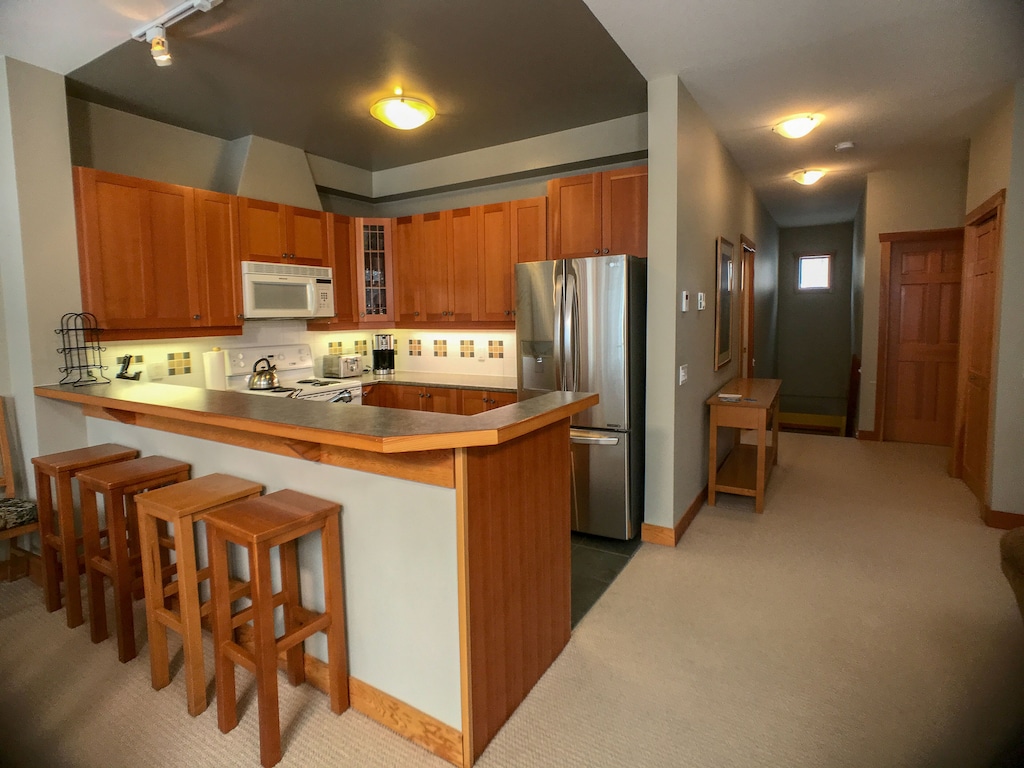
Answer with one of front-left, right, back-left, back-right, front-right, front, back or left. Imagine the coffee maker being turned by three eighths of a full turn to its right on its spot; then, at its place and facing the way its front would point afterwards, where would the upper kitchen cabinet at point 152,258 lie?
left

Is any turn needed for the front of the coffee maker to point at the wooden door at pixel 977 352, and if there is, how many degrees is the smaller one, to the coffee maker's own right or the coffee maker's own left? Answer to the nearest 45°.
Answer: approximately 45° to the coffee maker's own left

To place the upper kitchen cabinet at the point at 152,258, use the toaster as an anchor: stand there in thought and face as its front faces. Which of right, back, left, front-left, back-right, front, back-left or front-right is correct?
right

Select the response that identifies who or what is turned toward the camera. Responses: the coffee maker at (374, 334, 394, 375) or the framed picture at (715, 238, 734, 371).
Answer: the coffee maker

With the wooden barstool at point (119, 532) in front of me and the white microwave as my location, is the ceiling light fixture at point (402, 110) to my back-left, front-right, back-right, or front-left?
front-left

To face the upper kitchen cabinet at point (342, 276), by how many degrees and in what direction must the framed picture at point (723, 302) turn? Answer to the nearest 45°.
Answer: approximately 180°

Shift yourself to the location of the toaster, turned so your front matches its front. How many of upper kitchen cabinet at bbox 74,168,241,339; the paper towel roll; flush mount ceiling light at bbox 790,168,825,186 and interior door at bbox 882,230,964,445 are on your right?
2

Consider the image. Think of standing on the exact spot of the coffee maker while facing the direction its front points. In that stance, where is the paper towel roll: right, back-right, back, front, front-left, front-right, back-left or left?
front-right

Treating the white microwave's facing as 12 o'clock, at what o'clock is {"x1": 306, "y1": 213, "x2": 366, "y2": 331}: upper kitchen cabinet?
The upper kitchen cabinet is roughly at 9 o'clock from the white microwave.

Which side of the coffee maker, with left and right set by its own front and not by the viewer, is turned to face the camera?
front

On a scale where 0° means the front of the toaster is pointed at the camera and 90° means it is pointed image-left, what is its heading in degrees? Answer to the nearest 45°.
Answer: approximately 315°

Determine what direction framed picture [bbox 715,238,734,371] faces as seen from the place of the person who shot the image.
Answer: facing to the right of the viewer
